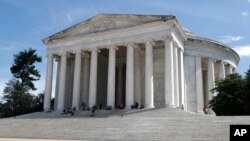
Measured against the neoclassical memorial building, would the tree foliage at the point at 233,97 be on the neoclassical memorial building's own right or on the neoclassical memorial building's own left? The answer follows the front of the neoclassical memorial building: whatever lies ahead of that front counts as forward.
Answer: on the neoclassical memorial building's own left

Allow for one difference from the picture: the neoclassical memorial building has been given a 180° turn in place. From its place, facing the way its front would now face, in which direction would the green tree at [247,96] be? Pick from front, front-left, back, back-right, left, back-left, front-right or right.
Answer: right

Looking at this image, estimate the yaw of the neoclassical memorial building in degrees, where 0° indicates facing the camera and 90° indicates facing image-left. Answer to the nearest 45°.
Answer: approximately 45°
